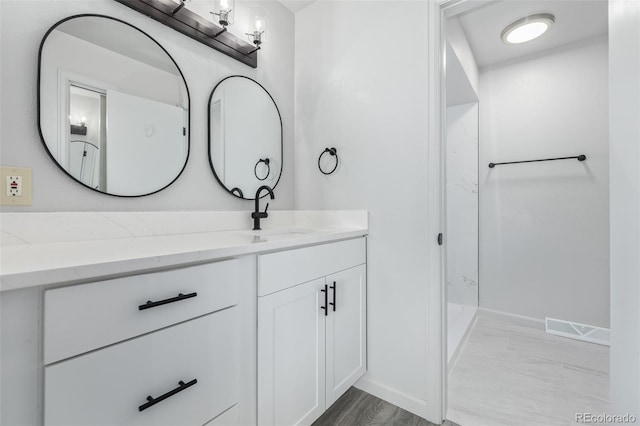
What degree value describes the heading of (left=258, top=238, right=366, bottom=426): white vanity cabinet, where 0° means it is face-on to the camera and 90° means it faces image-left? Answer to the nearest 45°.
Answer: approximately 315°

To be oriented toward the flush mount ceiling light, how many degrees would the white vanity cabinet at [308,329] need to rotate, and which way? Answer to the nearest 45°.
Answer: approximately 90° to its left

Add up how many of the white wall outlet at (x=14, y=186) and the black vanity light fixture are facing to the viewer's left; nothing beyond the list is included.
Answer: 0

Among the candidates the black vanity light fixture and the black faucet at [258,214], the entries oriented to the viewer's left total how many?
0

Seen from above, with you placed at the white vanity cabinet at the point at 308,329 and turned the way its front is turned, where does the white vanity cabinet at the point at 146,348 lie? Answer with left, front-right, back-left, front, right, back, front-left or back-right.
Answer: right

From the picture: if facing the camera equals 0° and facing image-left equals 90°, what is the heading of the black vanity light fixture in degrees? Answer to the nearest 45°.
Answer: approximately 315°
